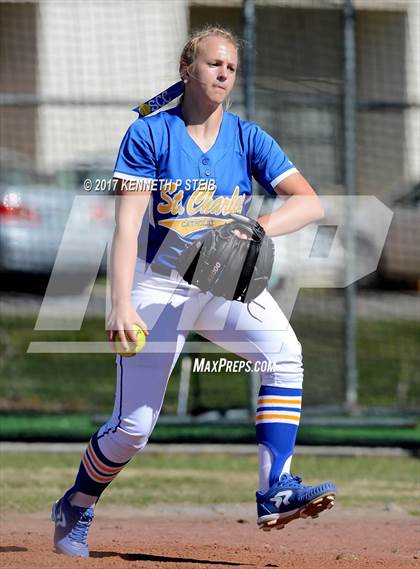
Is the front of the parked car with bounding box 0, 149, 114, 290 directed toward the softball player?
no

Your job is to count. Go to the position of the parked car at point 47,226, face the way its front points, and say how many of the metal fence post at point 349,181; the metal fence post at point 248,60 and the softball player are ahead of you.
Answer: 0

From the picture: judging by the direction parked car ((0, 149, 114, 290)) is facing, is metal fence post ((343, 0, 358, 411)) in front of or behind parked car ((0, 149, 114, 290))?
behind

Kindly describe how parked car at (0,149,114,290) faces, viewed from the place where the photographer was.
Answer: facing away from the viewer and to the left of the viewer

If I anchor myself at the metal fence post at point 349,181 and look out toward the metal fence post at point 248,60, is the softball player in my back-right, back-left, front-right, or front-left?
front-left

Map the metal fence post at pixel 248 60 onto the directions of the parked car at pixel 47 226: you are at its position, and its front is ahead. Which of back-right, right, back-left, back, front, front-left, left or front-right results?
back
